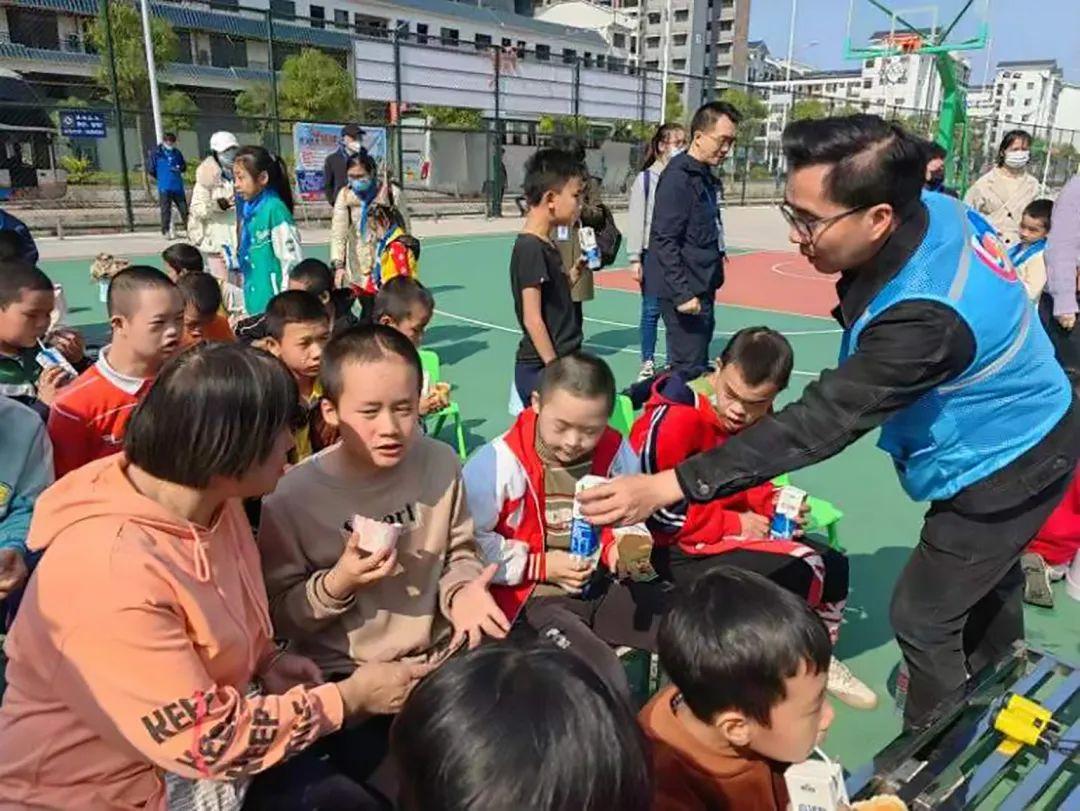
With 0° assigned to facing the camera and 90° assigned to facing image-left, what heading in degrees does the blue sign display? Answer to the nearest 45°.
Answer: approximately 0°

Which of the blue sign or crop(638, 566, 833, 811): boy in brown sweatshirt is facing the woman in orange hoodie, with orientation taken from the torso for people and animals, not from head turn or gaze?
the blue sign

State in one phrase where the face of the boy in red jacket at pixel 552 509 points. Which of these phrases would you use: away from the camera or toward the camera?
toward the camera

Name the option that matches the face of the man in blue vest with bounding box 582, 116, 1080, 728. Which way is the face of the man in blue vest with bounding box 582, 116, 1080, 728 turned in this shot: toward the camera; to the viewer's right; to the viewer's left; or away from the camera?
to the viewer's left

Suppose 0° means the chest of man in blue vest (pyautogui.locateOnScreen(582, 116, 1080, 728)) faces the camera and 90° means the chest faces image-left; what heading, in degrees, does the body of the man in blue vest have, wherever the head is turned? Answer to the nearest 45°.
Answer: approximately 90°

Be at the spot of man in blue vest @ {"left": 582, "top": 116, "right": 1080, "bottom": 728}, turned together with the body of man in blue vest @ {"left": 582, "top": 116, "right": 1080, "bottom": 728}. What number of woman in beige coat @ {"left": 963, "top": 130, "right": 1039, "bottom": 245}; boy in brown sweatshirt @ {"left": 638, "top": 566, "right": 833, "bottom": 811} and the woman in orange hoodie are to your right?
1

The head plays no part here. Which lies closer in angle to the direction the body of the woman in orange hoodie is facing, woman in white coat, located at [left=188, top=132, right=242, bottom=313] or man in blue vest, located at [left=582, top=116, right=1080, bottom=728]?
the man in blue vest

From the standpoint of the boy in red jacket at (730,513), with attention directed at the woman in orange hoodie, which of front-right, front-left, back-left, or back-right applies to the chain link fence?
back-right

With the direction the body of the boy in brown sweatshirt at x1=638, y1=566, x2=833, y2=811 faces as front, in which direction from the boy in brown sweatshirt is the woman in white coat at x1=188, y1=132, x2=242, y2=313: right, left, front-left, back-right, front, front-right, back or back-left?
back-left

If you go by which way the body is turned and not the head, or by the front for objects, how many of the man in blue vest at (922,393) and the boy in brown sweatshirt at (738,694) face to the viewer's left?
1

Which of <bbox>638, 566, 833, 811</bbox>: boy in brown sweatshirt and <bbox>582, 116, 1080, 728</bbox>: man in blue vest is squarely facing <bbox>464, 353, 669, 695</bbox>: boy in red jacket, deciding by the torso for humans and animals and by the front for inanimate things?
the man in blue vest

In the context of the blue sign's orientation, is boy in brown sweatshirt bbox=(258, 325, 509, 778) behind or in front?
in front

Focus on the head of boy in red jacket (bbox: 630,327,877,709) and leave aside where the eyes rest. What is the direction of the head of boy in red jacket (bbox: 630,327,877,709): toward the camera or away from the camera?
toward the camera

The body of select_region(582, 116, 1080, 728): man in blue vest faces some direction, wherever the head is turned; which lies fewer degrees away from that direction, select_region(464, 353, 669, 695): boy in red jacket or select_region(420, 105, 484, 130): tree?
the boy in red jacket

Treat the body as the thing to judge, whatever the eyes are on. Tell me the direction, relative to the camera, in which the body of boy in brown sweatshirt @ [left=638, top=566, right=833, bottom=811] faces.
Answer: to the viewer's right

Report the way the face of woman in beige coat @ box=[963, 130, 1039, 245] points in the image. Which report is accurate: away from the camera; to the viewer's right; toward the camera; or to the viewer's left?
toward the camera

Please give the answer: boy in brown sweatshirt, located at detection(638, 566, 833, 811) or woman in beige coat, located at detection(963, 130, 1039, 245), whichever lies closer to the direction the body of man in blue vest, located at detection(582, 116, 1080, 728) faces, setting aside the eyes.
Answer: the boy in brown sweatshirt

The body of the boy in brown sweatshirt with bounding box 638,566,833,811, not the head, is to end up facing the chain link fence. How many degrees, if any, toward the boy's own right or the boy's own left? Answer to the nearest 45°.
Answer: approximately 135° to the boy's own left
